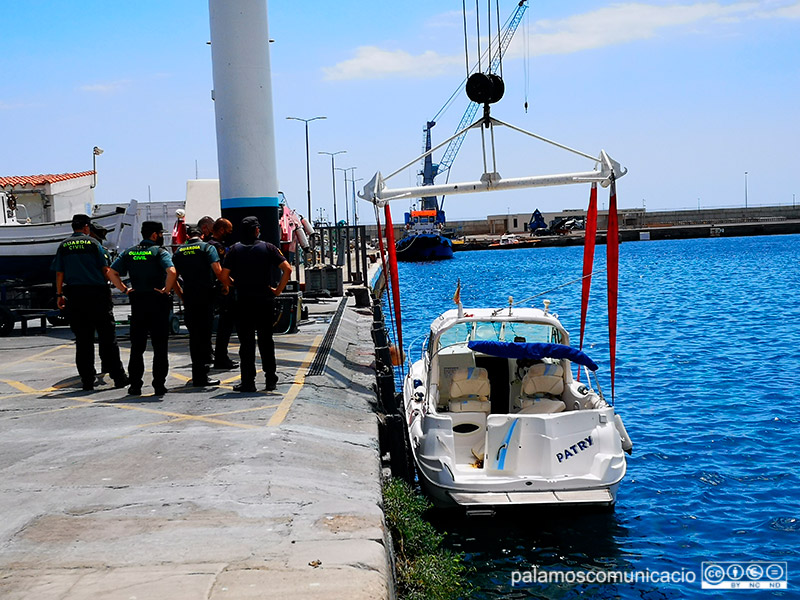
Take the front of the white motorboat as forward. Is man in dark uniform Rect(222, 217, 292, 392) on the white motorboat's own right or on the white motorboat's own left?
on the white motorboat's own left

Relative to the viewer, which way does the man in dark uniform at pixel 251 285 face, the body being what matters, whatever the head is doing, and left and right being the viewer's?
facing away from the viewer

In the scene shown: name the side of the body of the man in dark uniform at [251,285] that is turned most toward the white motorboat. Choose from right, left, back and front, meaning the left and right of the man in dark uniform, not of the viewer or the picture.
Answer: right

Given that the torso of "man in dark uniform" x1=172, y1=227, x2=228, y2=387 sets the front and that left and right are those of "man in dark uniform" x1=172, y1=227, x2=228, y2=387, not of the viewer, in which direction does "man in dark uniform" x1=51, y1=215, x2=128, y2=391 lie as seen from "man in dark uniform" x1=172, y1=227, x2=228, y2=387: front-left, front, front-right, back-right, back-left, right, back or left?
back-left

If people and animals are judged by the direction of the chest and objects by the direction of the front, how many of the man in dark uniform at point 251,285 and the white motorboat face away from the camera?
2

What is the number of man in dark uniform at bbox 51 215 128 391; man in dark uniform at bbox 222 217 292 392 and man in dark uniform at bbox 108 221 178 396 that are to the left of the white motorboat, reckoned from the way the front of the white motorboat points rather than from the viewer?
3

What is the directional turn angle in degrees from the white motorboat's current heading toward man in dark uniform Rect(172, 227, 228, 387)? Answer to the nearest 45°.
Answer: approximately 90° to its left

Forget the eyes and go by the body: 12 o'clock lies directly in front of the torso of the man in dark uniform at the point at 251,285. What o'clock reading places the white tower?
The white tower is roughly at 12 o'clock from the man in dark uniform.

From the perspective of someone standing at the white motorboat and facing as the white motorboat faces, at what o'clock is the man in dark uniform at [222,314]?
The man in dark uniform is roughly at 10 o'clock from the white motorboat.

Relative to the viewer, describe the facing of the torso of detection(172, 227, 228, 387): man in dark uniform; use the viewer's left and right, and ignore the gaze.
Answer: facing away from the viewer and to the right of the viewer

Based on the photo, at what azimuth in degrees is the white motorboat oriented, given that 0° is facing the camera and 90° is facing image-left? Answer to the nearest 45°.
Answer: approximately 180°
